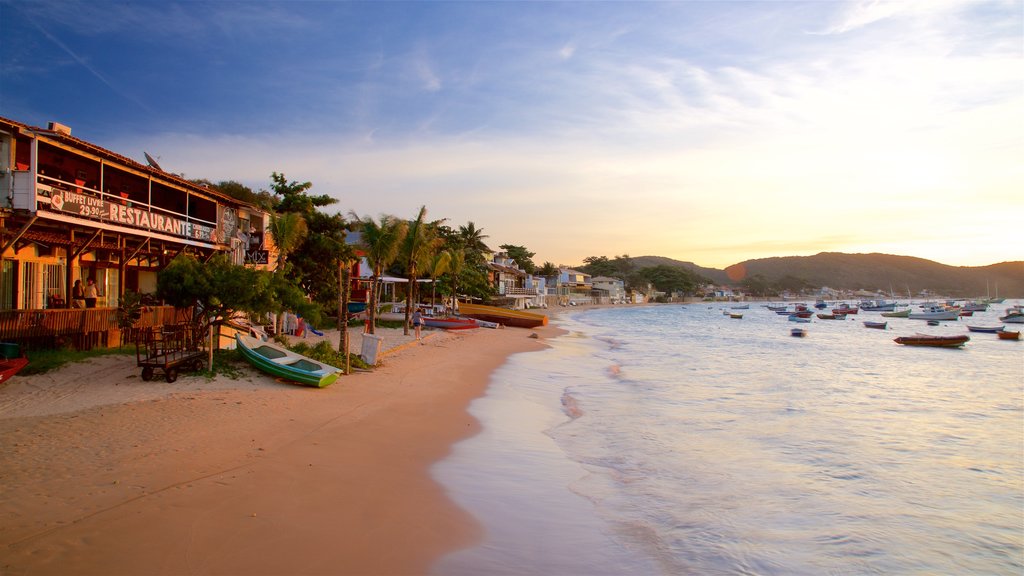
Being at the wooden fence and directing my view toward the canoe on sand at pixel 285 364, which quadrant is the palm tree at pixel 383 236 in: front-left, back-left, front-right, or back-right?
front-left

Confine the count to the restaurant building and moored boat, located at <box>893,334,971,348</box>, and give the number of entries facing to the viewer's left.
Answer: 1

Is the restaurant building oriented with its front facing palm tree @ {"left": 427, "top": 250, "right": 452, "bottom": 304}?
no

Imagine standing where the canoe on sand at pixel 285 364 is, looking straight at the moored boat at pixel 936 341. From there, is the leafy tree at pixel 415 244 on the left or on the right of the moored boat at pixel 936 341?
left

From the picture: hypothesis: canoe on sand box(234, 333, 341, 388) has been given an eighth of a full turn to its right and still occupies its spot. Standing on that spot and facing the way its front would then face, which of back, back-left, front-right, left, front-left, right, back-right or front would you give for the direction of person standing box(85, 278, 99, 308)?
front-left

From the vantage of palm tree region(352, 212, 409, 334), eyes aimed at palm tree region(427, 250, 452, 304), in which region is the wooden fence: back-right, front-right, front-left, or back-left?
back-left

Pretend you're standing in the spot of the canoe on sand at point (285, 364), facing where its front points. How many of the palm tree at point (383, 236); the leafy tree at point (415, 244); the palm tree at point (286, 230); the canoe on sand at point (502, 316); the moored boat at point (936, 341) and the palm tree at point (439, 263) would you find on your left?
0

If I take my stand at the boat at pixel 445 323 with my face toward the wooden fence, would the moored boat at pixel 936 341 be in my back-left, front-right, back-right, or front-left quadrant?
back-left

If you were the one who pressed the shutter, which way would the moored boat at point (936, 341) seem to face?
facing to the left of the viewer

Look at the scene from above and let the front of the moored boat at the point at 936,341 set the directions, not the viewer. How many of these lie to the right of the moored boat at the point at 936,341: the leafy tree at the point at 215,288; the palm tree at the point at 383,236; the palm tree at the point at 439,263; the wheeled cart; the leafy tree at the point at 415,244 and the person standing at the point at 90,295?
0

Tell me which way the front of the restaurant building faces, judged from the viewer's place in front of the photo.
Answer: facing the viewer and to the right of the viewer
